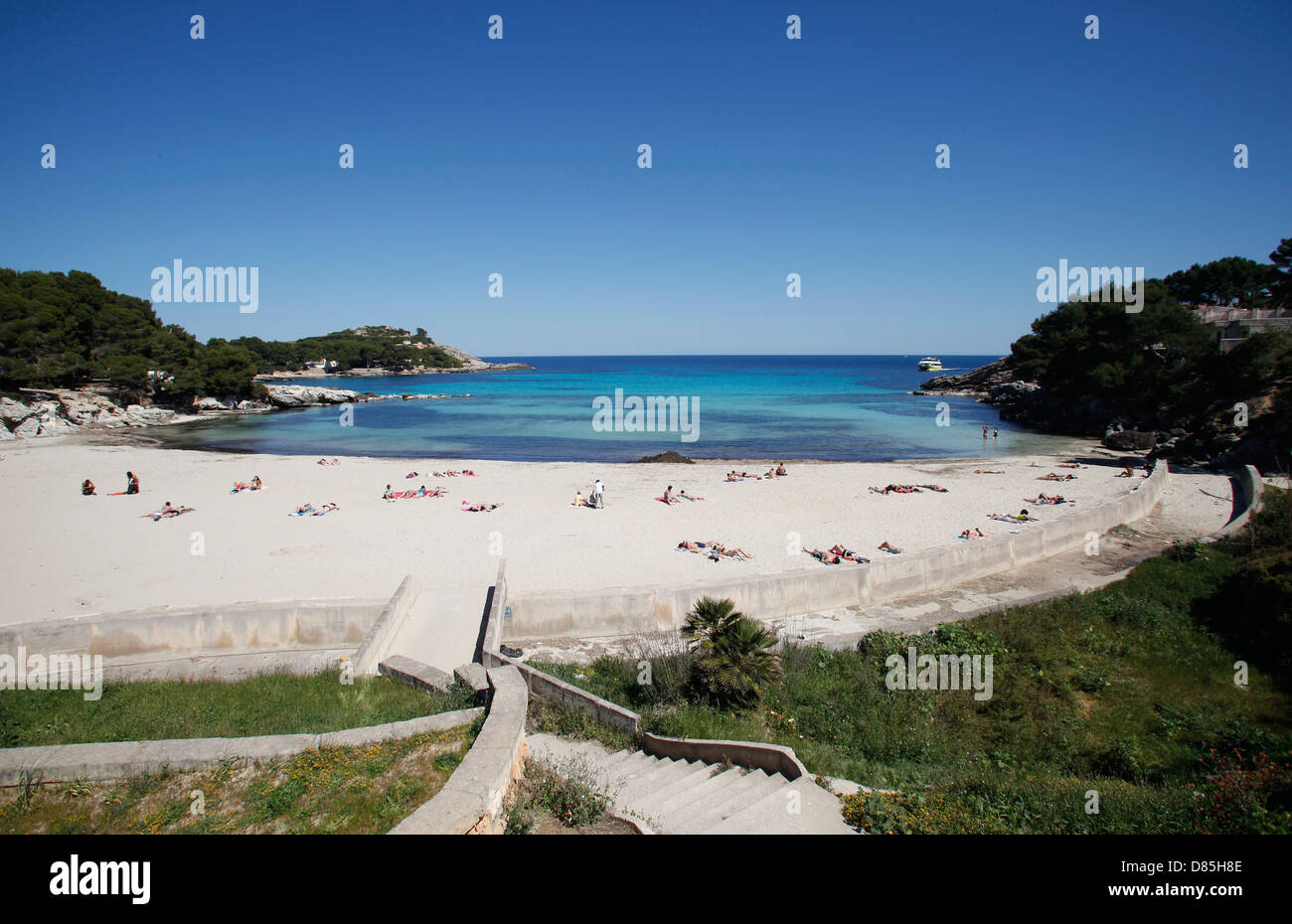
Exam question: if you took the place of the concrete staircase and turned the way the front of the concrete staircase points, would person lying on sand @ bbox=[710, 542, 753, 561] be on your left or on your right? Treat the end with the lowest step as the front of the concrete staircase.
on your right

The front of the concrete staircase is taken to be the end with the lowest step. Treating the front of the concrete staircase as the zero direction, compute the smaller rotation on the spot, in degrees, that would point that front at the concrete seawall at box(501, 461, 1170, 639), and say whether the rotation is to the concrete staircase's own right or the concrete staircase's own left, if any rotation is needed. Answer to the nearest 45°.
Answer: approximately 45° to the concrete staircase's own right

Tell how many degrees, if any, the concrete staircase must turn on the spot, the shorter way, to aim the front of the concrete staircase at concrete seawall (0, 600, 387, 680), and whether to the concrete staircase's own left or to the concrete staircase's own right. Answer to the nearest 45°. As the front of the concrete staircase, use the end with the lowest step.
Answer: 0° — it already faces it

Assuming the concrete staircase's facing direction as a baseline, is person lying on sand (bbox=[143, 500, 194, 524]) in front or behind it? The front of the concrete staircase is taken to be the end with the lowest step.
in front

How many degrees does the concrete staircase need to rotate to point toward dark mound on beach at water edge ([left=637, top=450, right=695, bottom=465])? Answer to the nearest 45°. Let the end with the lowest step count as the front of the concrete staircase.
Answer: approximately 45° to its right

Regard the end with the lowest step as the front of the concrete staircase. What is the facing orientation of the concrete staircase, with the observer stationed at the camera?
facing away from the viewer and to the left of the viewer
